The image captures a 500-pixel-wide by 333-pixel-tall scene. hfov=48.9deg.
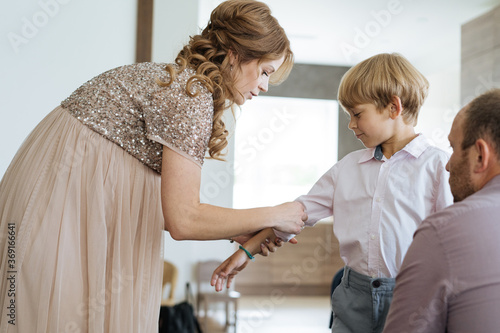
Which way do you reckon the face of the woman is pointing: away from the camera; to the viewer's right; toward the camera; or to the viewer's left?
to the viewer's right

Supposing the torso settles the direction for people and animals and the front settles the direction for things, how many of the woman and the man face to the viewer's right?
1

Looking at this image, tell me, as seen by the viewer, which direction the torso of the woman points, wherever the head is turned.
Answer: to the viewer's right

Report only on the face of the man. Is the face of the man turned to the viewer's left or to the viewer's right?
to the viewer's left

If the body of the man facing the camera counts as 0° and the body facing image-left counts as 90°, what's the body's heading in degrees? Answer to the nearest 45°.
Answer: approximately 135°

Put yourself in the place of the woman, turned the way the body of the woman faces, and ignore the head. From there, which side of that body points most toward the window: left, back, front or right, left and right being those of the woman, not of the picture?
left

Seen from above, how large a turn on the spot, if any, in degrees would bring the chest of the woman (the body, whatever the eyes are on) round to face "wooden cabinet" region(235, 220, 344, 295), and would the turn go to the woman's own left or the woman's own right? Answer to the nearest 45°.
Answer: approximately 90° to the woman's own left
